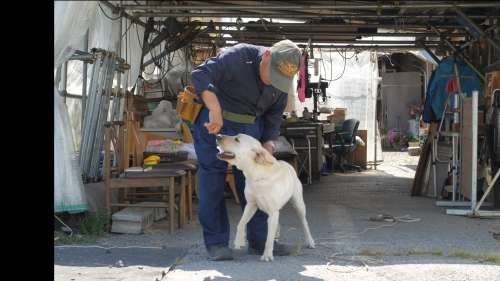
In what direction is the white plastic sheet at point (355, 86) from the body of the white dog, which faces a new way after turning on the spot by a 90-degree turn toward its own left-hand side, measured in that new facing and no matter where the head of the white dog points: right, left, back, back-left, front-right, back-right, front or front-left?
back-left

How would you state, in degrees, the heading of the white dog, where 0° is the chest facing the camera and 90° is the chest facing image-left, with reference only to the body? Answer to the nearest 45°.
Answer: approximately 45°

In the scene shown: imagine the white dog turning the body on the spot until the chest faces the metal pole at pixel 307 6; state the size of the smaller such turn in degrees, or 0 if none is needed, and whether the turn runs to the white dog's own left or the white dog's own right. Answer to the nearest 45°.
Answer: approximately 135° to the white dog's own right

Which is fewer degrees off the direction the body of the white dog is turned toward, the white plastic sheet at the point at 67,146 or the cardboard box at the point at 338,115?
the white plastic sheet

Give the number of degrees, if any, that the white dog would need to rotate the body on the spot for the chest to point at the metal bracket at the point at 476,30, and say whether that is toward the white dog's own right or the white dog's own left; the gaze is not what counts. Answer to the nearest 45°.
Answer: approximately 180°

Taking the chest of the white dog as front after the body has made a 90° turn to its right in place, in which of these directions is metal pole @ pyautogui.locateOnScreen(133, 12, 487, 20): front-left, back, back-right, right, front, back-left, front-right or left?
front-right

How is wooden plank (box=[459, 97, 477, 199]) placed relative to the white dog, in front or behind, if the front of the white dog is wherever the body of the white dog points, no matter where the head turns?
behind

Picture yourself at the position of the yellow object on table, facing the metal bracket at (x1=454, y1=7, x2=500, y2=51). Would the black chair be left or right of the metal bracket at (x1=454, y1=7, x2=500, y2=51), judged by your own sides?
left

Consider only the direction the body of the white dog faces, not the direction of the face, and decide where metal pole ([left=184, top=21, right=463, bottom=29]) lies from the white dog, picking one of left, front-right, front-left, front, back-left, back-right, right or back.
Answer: back-right

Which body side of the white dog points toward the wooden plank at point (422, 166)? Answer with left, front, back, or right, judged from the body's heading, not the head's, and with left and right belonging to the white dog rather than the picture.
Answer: back
